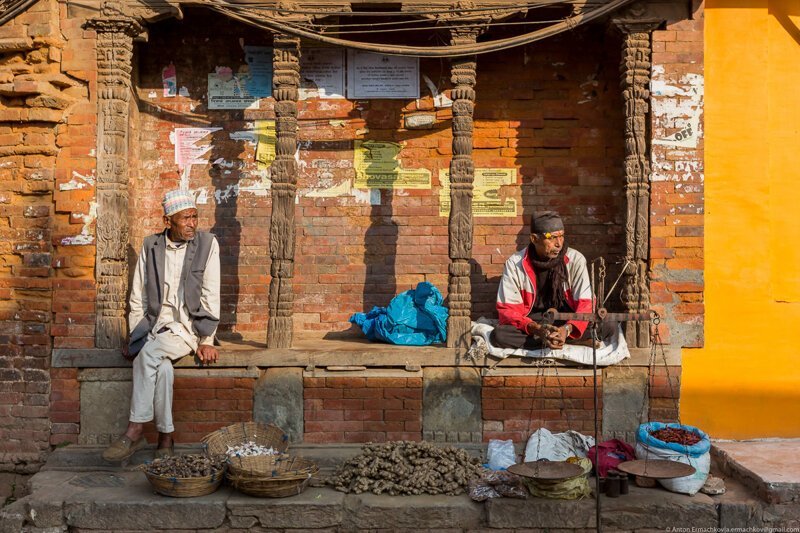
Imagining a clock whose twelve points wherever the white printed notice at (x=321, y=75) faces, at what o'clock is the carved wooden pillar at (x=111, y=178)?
The carved wooden pillar is roughly at 2 o'clock from the white printed notice.

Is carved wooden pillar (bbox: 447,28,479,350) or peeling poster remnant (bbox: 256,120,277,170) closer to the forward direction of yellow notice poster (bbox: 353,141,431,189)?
the carved wooden pillar

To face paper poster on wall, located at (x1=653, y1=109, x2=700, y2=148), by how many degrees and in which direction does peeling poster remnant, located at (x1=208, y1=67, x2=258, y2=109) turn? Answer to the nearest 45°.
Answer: approximately 45° to its left

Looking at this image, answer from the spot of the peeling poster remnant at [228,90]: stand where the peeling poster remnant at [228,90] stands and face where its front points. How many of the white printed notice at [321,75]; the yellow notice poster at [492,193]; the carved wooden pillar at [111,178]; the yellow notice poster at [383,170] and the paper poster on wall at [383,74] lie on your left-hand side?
4
